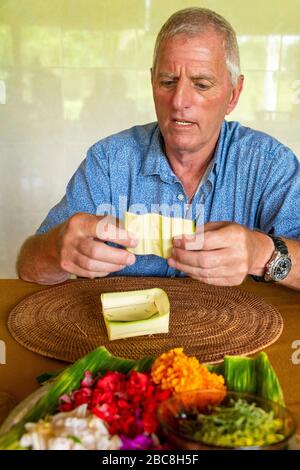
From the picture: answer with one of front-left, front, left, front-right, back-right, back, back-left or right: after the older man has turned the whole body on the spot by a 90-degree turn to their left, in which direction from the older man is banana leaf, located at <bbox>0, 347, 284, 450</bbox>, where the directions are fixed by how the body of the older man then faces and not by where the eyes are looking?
right

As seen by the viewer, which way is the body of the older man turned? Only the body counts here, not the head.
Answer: toward the camera

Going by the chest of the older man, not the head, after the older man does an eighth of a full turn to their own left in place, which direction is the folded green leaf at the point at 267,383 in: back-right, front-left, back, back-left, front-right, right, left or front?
front-right

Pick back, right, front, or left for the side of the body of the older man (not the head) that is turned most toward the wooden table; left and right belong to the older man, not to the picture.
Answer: front

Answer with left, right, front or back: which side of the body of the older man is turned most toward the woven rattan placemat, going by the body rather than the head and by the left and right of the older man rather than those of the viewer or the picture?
front

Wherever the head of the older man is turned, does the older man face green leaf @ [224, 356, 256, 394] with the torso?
yes
